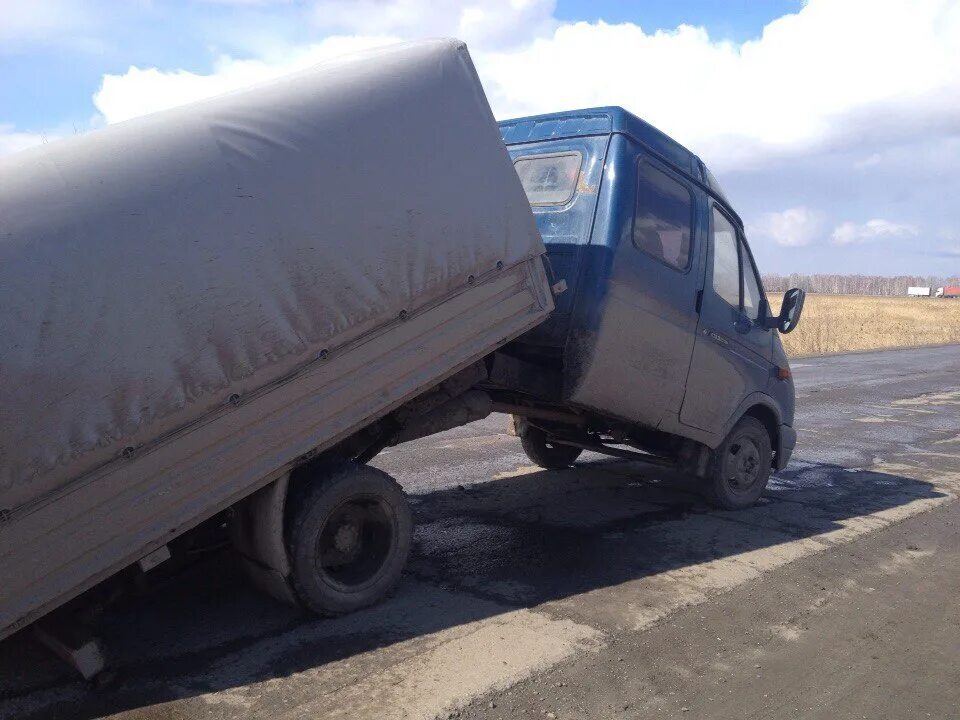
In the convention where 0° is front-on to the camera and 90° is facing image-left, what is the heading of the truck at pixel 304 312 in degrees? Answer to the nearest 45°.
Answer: approximately 225°
